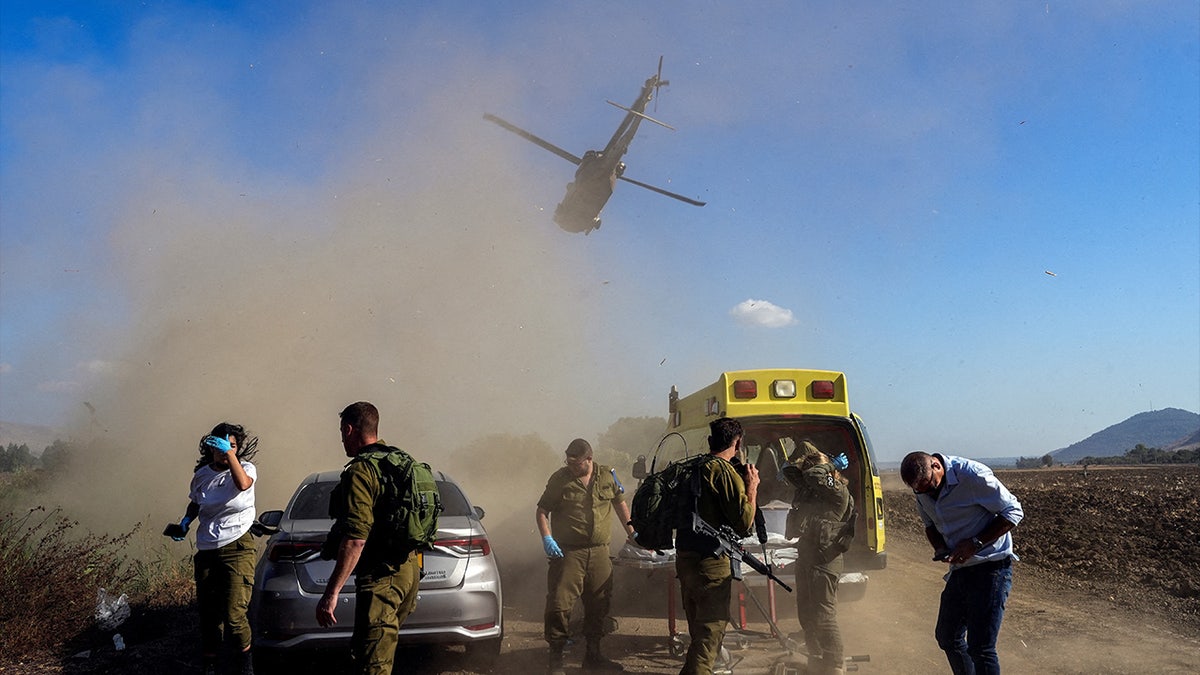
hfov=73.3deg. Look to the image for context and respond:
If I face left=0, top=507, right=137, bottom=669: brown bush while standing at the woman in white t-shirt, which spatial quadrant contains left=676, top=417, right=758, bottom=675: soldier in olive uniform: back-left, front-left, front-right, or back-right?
back-right

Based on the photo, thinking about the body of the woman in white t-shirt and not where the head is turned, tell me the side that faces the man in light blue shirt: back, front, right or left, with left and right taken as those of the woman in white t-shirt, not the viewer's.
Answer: left

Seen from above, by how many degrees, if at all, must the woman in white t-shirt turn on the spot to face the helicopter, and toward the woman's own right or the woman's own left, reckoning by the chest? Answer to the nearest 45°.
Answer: approximately 180°

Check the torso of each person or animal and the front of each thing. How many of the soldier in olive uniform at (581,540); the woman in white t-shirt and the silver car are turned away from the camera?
1

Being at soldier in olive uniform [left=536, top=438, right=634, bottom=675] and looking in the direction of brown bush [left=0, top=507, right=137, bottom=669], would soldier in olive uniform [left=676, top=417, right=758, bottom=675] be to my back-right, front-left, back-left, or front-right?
back-left

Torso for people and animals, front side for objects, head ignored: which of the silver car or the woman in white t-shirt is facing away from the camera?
the silver car

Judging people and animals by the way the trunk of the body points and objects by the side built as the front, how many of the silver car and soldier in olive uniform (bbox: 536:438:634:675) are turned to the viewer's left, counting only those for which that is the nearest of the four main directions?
0

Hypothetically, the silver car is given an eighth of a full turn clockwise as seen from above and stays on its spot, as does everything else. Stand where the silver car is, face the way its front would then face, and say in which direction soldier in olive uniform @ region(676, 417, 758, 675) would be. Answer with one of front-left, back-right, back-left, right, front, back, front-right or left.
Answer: right

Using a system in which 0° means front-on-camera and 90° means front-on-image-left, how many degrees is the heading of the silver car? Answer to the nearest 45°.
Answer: approximately 180°

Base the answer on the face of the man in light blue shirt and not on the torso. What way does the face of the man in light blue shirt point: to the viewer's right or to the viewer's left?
to the viewer's left
